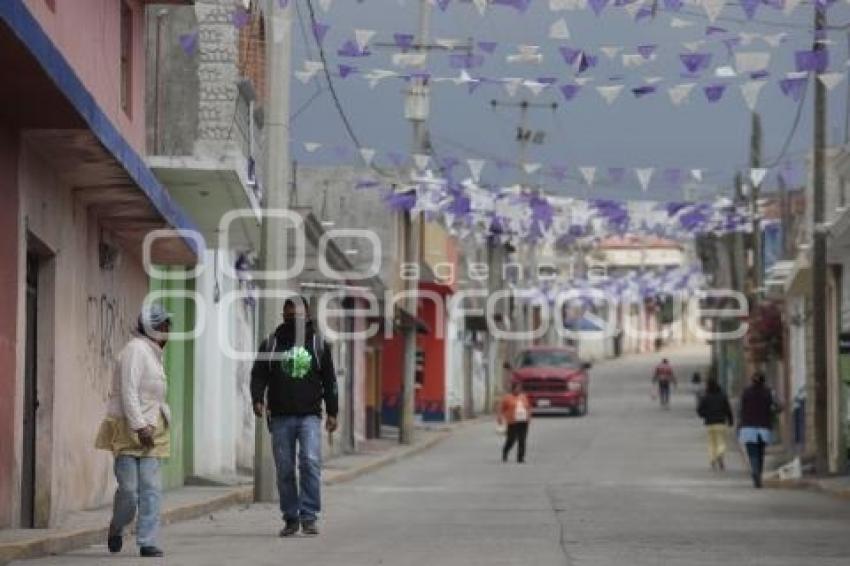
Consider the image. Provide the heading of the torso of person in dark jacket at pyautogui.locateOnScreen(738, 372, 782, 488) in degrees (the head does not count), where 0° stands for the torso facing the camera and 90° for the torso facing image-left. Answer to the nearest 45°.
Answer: approximately 180°

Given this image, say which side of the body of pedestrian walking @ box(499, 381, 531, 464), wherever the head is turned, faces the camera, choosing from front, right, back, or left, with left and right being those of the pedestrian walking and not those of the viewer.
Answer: front

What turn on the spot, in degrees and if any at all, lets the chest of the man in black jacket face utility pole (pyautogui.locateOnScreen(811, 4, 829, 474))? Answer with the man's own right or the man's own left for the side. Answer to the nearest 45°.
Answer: approximately 135° to the man's own left

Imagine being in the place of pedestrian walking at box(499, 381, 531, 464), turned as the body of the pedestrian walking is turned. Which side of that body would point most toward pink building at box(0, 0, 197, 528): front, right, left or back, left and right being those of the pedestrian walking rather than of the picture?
front

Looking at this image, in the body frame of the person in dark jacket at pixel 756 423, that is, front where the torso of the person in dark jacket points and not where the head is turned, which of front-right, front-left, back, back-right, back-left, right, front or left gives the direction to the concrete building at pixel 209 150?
back-left

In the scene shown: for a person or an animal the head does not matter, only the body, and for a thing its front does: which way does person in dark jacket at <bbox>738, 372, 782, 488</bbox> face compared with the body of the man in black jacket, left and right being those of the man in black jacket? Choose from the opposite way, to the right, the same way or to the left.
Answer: the opposite way

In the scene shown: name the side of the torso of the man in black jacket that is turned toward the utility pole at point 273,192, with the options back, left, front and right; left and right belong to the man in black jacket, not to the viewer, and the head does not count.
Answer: back

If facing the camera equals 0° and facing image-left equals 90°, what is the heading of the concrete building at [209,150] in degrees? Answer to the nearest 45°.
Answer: approximately 315°

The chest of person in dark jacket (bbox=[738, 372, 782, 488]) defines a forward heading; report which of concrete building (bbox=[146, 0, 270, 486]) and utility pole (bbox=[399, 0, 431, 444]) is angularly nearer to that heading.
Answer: the utility pole
